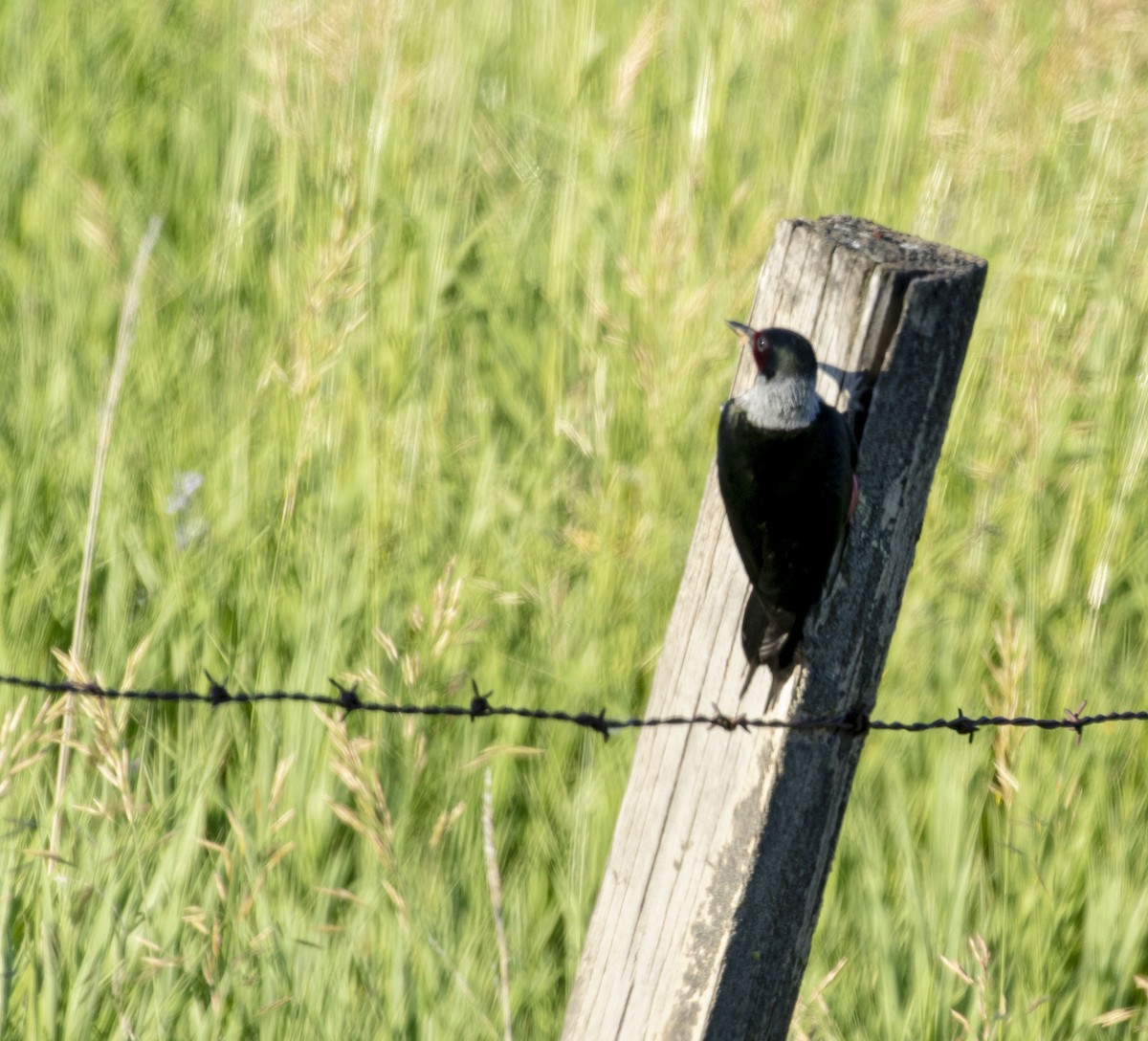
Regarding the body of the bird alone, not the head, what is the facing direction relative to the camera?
away from the camera
